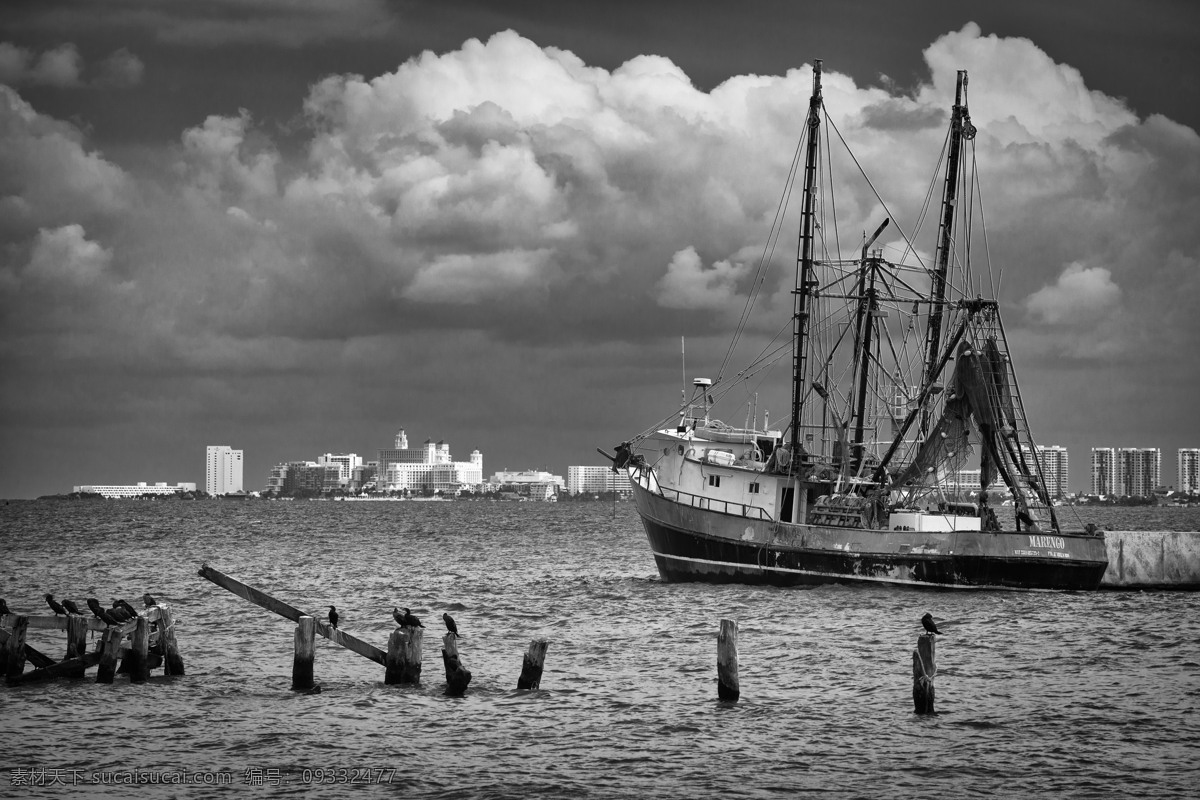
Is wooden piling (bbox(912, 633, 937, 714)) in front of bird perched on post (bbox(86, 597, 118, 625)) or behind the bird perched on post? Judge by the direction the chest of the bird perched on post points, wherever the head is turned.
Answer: behind

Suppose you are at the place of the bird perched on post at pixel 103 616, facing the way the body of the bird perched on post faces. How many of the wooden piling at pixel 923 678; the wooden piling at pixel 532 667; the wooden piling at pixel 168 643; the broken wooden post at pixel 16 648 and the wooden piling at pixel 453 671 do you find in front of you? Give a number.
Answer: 1

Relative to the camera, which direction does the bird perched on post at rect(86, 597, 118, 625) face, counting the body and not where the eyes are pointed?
to the viewer's left

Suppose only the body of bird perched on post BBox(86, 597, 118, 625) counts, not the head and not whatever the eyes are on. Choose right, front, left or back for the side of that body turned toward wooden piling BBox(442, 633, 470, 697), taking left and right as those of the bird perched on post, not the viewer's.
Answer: back

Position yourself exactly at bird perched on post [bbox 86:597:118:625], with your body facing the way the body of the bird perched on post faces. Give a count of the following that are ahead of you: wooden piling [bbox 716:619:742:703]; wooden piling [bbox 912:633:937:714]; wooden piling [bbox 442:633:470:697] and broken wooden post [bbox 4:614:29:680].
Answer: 1

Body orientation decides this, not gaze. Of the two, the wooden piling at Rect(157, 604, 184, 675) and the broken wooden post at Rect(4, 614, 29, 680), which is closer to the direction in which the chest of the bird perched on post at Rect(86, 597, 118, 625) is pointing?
the broken wooden post

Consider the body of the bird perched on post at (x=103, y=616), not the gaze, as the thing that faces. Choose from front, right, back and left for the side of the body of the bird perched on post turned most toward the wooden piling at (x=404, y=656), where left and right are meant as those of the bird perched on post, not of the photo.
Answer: back

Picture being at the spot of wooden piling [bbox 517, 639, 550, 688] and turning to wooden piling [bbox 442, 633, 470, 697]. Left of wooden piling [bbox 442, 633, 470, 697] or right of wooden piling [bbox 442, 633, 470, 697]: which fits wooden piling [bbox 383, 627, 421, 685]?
right

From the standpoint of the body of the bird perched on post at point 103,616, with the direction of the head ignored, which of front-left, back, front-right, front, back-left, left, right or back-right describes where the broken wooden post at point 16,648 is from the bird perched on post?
front
